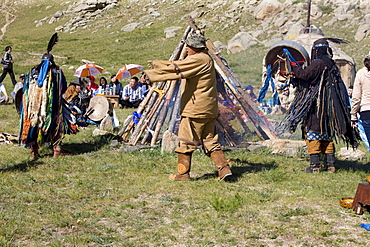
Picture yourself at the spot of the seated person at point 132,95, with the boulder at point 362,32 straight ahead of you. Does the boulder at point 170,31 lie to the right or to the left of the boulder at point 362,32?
left

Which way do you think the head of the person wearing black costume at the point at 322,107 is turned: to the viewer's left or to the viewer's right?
to the viewer's left

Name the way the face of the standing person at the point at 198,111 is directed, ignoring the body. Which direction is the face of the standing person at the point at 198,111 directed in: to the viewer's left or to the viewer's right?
to the viewer's left

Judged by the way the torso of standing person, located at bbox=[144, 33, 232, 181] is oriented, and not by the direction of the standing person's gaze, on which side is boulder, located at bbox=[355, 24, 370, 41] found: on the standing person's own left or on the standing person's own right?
on the standing person's own right
